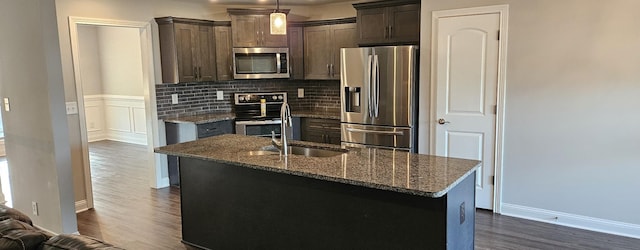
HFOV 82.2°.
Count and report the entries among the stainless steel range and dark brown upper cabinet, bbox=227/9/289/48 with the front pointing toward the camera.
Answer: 2

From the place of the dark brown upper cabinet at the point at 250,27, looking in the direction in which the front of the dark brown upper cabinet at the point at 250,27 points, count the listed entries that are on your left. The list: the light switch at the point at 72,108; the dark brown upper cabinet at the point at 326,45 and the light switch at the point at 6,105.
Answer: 1

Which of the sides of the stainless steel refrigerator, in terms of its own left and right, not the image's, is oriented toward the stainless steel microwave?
right

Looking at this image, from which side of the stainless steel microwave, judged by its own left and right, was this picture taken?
front

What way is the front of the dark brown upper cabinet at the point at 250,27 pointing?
toward the camera

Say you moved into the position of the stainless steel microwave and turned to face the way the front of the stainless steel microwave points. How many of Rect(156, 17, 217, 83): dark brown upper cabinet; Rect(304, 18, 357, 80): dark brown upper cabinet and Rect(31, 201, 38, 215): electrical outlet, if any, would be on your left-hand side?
1

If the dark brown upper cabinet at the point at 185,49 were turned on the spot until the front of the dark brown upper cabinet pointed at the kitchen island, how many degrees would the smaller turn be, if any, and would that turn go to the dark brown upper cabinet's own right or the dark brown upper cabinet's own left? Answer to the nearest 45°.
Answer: approximately 45° to the dark brown upper cabinet's own right

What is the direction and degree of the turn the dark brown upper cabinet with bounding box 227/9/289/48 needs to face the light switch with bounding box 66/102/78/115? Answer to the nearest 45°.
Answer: approximately 45° to its right

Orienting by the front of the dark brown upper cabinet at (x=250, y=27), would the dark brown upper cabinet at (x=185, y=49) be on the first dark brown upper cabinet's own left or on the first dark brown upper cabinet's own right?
on the first dark brown upper cabinet's own right

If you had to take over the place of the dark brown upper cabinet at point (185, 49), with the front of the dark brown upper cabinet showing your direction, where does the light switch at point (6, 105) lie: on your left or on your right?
on your right

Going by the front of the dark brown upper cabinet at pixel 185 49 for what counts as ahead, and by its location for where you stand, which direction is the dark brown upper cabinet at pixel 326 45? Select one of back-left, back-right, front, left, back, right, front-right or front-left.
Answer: front-left

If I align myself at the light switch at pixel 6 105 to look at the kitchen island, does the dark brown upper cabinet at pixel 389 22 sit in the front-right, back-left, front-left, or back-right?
front-left

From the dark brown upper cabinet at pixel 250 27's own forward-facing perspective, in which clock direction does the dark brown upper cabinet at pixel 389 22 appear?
the dark brown upper cabinet at pixel 389 22 is roughly at 10 o'clock from the dark brown upper cabinet at pixel 250 27.

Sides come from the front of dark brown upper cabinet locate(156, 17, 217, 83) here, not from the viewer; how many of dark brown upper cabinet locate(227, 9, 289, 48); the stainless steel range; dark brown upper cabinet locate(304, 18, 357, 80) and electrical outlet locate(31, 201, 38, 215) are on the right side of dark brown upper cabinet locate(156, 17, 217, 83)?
1

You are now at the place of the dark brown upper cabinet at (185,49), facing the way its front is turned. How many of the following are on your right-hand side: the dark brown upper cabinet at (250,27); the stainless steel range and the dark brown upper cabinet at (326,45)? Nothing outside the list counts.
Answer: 0

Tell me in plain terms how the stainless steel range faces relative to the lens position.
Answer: facing the viewer

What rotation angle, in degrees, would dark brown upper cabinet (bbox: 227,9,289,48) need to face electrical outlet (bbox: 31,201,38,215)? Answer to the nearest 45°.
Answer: approximately 45° to its right

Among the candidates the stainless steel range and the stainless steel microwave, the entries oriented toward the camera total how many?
2
